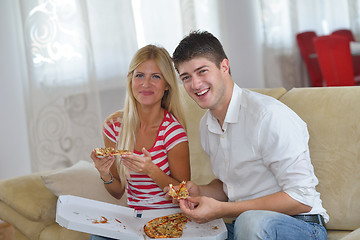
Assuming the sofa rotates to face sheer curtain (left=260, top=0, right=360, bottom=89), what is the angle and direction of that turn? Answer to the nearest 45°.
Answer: approximately 180°

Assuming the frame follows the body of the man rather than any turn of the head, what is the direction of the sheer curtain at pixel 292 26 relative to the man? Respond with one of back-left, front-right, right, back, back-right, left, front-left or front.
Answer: back-right

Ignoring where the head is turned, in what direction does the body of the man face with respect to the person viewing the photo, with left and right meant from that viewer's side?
facing the viewer and to the left of the viewer

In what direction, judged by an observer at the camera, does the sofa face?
facing the viewer

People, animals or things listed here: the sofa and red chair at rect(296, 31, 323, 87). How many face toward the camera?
1

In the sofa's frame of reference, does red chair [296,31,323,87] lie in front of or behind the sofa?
behind

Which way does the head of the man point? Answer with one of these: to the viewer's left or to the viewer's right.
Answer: to the viewer's left
